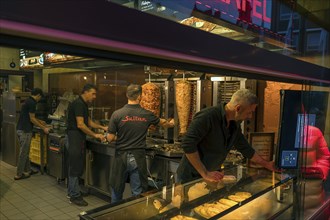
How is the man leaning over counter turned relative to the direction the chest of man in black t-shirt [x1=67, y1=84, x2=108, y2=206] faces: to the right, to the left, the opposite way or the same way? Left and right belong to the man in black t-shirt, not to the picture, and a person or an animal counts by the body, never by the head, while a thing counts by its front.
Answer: to the right

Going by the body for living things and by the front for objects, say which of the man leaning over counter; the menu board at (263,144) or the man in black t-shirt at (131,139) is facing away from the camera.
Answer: the man in black t-shirt

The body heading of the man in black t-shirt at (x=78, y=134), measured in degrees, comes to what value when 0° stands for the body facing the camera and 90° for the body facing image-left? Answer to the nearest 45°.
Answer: approximately 270°

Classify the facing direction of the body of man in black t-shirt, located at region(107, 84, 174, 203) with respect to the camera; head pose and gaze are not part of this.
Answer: away from the camera

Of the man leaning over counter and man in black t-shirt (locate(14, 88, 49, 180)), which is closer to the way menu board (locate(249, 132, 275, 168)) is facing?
the man leaning over counter

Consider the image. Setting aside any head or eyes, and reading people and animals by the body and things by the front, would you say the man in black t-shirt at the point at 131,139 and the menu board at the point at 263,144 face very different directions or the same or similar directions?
very different directions

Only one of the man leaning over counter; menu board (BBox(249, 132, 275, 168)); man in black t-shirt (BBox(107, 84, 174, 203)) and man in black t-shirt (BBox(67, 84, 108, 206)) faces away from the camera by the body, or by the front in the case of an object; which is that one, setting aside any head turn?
man in black t-shirt (BBox(107, 84, 174, 203))

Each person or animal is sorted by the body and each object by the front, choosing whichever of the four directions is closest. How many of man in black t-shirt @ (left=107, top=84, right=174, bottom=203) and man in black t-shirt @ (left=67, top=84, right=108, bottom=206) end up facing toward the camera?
0

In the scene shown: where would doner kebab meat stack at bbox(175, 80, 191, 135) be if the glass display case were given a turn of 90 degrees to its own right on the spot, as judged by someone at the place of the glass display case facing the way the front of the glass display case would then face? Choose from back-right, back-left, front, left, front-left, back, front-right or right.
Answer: back-right
